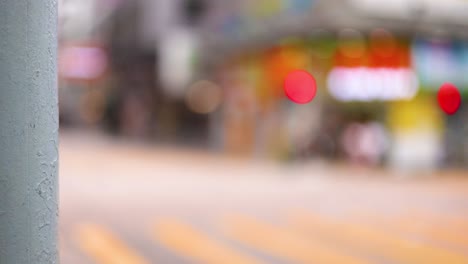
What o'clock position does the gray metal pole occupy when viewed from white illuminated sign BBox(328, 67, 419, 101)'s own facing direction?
The gray metal pole is roughly at 12 o'clock from the white illuminated sign.

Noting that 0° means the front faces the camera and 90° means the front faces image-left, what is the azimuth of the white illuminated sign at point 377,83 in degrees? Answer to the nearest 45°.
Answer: approximately 0°
